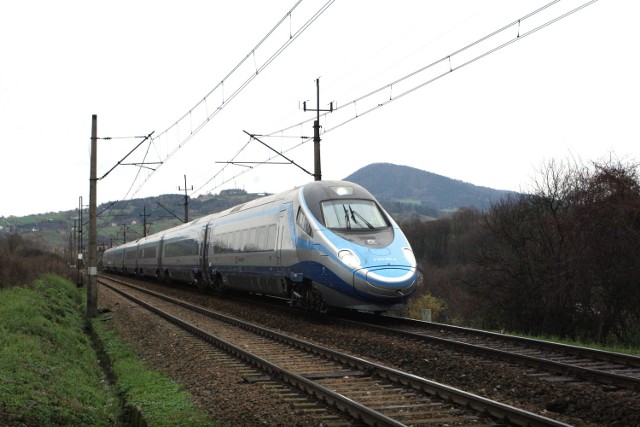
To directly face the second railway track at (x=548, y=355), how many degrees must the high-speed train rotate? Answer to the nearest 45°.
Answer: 0° — it already faces it

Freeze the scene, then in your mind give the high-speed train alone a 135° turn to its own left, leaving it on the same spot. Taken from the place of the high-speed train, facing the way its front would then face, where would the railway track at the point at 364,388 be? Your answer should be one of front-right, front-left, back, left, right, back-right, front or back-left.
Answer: back
